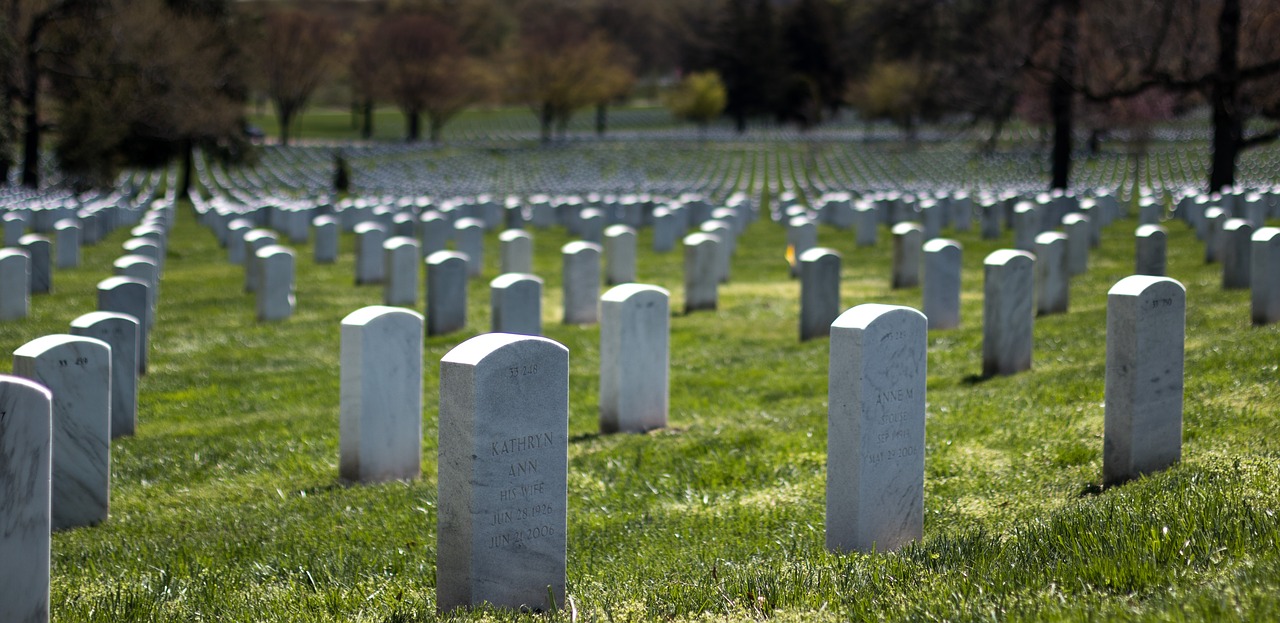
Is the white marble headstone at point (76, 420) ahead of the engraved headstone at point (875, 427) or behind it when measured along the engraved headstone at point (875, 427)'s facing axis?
behind

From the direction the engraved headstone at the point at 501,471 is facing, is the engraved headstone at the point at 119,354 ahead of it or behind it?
behind

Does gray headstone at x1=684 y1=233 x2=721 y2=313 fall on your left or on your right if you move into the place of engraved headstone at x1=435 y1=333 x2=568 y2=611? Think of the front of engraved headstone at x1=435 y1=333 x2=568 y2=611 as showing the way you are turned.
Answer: on your left
